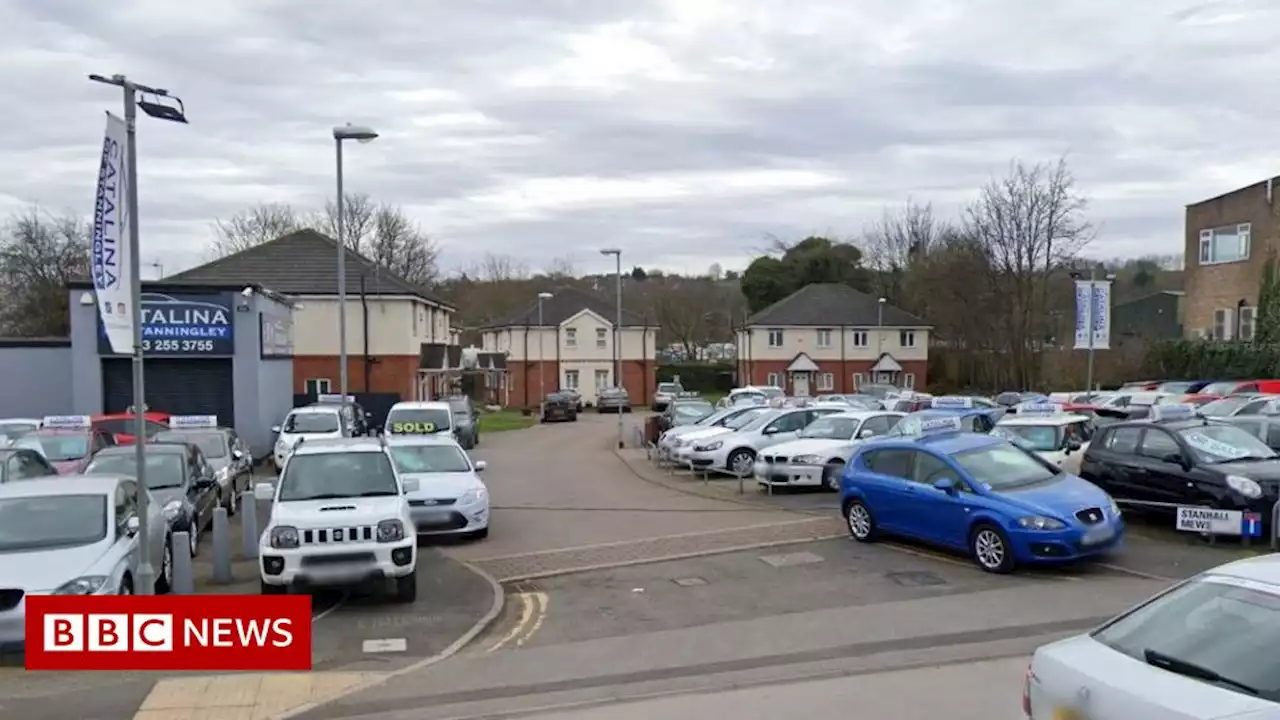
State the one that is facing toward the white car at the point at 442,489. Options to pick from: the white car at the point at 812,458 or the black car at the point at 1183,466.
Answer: the white car at the point at 812,458

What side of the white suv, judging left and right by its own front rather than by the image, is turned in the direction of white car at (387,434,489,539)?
back

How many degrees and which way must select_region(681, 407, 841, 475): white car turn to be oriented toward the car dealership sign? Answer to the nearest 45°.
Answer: approximately 45° to its right
